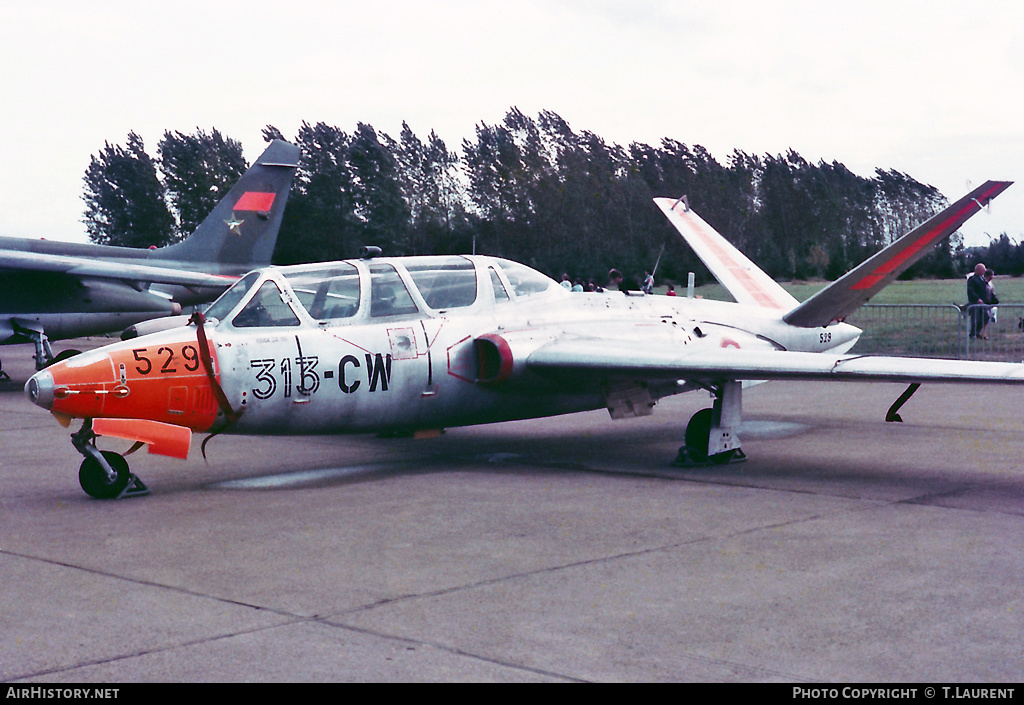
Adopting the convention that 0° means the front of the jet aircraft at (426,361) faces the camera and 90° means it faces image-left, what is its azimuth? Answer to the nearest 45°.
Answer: approximately 45°

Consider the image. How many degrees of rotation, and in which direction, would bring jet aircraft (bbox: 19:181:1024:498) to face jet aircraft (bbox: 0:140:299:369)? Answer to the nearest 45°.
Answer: approximately 90° to its right
